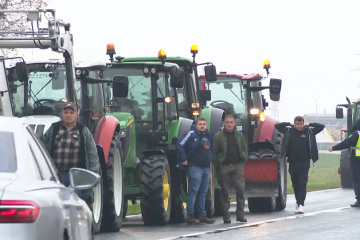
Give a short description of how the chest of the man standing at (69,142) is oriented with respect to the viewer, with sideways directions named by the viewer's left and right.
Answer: facing the viewer

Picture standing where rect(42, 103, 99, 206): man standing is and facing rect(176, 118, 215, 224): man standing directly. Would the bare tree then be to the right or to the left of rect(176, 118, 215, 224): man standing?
left

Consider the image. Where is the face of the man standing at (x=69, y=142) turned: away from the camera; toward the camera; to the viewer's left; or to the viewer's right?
toward the camera

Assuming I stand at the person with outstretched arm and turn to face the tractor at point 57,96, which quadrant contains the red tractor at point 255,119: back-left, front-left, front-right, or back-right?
front-right

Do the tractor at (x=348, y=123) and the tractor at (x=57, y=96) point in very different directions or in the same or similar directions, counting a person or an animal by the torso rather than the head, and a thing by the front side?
same or similar directions

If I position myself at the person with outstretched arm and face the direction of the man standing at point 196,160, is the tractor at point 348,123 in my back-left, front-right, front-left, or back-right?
back-right

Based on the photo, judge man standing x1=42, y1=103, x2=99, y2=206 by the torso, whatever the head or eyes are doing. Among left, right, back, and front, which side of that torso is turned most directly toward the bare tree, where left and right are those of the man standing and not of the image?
back

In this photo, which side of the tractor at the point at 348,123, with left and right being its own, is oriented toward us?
front

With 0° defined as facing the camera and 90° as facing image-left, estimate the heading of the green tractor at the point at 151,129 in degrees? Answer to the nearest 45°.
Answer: approximately 45°

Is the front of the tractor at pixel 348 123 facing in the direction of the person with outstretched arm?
yes

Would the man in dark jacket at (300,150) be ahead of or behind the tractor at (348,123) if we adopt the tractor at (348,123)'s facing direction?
ahead
